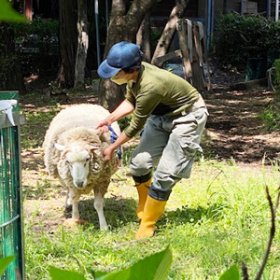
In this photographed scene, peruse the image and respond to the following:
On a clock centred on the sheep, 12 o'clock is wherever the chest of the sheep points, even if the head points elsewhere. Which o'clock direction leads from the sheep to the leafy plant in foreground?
The leafy plant in foreground is roughly at 12 o'clock from the sheep.

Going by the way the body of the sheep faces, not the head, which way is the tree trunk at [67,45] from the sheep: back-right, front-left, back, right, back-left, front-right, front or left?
back

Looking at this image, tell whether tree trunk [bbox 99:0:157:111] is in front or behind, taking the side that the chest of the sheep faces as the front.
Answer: behind

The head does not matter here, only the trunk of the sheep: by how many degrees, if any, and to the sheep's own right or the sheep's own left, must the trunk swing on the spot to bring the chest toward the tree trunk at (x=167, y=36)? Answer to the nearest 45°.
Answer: approximately 180°

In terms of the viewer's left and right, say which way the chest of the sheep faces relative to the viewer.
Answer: facing the viewer

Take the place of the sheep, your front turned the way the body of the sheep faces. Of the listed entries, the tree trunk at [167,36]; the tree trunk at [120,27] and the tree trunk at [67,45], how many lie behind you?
3

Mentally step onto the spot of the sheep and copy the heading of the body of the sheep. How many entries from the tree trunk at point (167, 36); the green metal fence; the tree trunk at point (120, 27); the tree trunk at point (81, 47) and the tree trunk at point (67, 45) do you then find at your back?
4

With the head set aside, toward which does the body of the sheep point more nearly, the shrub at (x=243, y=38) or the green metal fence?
the green metal fence

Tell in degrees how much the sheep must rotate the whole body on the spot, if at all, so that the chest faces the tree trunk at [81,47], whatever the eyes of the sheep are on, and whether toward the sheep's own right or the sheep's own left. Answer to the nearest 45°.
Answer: approximately 180°

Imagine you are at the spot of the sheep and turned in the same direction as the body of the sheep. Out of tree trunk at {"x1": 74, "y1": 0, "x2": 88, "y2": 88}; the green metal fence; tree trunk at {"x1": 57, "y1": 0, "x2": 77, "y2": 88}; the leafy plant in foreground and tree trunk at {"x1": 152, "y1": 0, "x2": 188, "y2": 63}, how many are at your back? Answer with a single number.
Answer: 3

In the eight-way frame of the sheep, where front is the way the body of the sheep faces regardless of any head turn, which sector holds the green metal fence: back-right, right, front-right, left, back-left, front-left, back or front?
front

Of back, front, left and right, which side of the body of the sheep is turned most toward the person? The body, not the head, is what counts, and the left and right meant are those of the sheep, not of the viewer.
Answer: left

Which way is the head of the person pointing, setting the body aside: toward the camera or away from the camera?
toward the camera

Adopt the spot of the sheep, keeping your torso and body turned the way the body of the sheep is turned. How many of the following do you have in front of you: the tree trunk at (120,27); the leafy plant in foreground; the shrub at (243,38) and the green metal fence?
2
